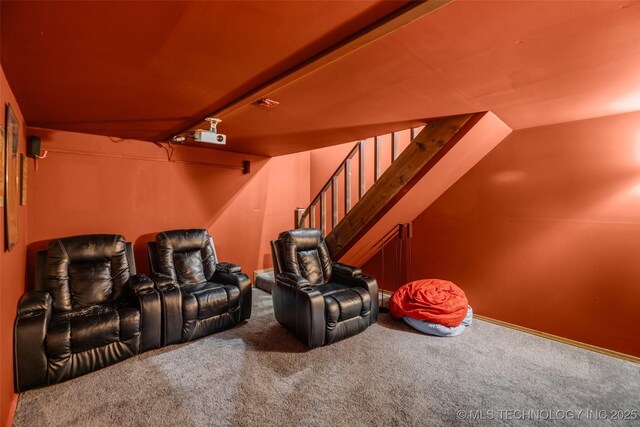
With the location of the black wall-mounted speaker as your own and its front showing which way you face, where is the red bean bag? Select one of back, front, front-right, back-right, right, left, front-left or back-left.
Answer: front

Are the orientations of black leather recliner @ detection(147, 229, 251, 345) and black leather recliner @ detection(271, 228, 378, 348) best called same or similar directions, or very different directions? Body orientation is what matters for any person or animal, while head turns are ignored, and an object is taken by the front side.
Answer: same or similar directions

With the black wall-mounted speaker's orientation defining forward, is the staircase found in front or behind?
in front

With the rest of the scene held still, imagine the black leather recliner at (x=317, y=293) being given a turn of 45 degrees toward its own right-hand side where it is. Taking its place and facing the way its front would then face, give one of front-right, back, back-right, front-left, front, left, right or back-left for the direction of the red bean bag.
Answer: left

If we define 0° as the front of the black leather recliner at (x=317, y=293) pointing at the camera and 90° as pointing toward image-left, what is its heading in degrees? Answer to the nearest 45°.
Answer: approximately 315°

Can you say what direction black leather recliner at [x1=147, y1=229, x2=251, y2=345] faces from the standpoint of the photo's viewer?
facing the viewer and to the right of the viewer

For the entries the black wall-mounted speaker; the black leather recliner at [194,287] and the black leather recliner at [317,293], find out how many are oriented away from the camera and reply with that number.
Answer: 0

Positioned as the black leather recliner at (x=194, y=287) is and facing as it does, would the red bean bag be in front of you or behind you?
in front
